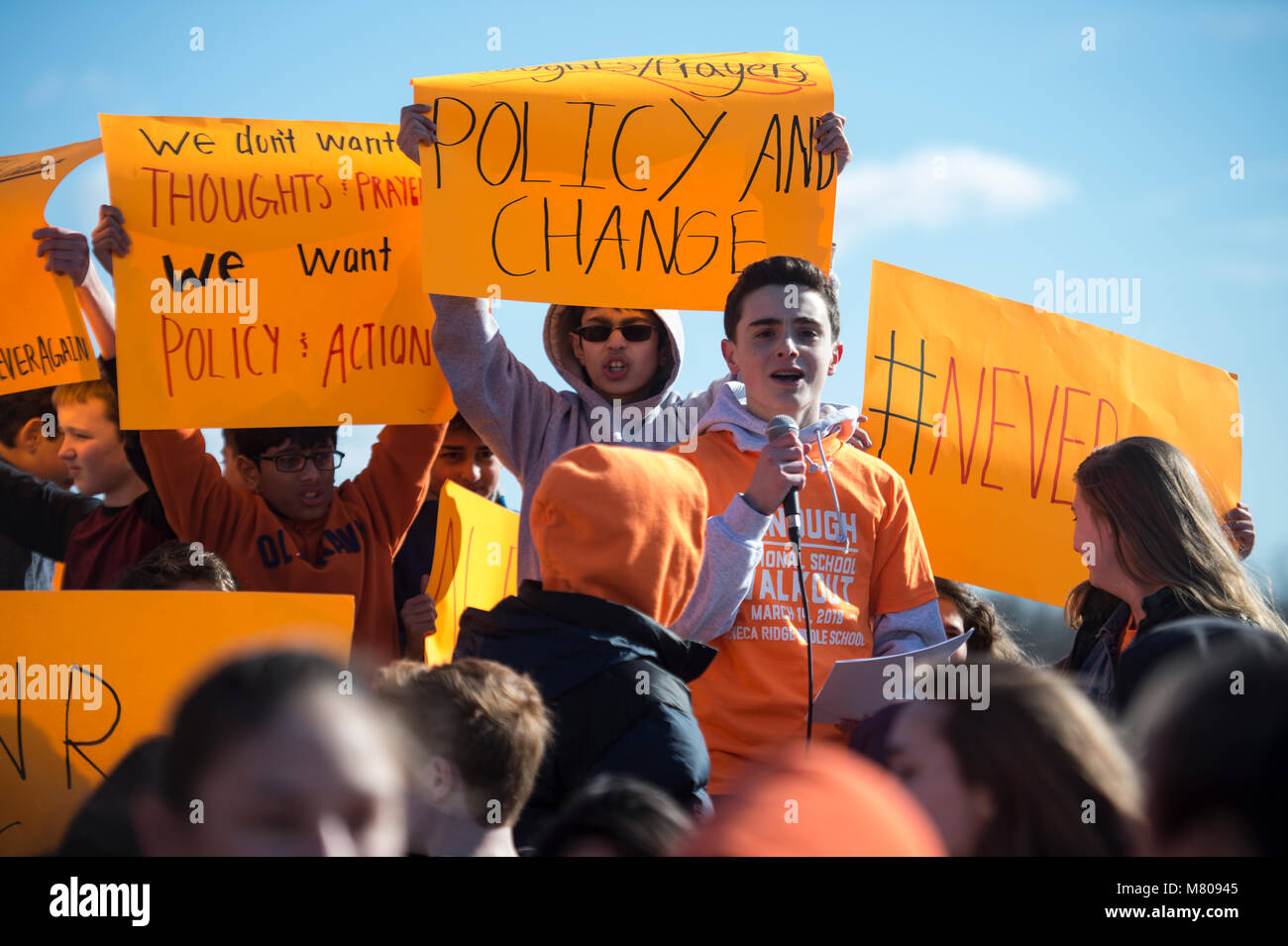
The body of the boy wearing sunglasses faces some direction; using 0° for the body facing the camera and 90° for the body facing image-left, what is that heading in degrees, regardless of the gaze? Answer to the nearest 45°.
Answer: approximately 0°

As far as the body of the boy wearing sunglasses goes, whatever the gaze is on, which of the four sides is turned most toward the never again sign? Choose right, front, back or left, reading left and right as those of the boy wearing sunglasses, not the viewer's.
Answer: right

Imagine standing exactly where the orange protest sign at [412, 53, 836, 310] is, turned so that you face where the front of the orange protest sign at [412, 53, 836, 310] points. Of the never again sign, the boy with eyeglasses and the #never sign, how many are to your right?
2

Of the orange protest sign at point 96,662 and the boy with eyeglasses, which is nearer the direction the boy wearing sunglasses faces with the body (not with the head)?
the orange protest sign

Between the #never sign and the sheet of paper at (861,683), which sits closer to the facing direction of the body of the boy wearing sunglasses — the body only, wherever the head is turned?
the sheet of paper

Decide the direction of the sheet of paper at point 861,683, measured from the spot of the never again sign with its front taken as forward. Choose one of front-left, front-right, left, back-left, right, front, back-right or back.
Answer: front-left

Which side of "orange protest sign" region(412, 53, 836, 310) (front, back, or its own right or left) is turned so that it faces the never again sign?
right

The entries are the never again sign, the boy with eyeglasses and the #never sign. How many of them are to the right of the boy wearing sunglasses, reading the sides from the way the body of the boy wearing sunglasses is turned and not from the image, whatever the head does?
2

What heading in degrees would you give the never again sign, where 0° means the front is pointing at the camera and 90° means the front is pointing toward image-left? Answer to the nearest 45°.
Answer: approximately 0°
